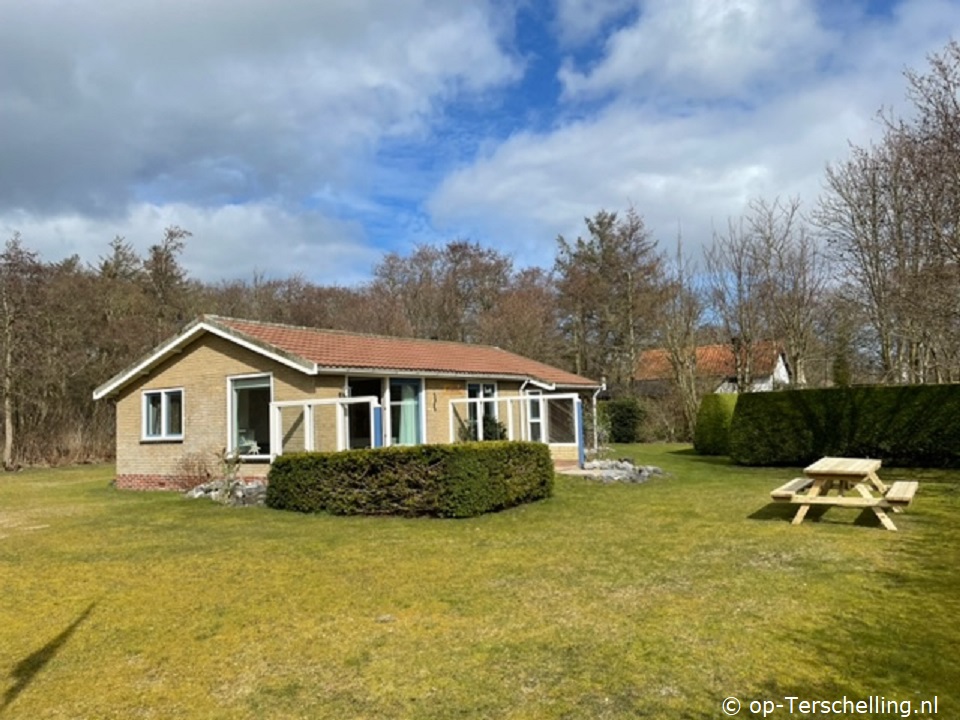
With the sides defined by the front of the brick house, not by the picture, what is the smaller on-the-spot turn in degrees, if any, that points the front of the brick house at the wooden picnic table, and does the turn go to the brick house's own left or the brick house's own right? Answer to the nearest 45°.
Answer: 0° — it already faces it

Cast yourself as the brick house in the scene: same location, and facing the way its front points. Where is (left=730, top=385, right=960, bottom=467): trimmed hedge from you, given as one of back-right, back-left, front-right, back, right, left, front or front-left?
front-left

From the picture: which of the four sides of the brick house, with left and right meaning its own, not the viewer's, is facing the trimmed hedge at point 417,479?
front

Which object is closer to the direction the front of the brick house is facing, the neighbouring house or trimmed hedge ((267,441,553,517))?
the trimmed hedge

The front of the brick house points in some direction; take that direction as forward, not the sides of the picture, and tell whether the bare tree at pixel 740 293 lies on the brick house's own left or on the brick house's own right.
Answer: on the brick house's own left

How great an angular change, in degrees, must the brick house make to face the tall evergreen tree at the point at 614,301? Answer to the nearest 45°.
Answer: approximately 90° to its left

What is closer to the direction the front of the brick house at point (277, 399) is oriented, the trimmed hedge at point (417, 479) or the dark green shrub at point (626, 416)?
the trimmed hedge

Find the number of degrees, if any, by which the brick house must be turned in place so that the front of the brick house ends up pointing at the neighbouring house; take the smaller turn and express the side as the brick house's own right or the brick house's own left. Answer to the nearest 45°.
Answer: approximately 90° to the brick house's own left

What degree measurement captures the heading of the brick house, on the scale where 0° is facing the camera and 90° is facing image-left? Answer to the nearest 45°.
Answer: approximately 315°

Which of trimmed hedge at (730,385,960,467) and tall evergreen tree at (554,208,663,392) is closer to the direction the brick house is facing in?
the trimmed hedge

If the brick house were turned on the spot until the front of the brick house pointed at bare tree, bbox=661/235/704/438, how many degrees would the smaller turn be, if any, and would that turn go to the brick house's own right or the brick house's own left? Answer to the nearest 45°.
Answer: approximately 90° to the brick house's own left

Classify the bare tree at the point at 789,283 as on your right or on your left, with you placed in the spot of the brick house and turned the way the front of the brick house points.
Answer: on your left

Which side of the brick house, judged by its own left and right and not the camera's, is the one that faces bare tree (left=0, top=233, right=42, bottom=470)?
back

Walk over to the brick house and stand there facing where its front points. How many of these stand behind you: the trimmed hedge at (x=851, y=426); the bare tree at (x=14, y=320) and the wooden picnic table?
1
